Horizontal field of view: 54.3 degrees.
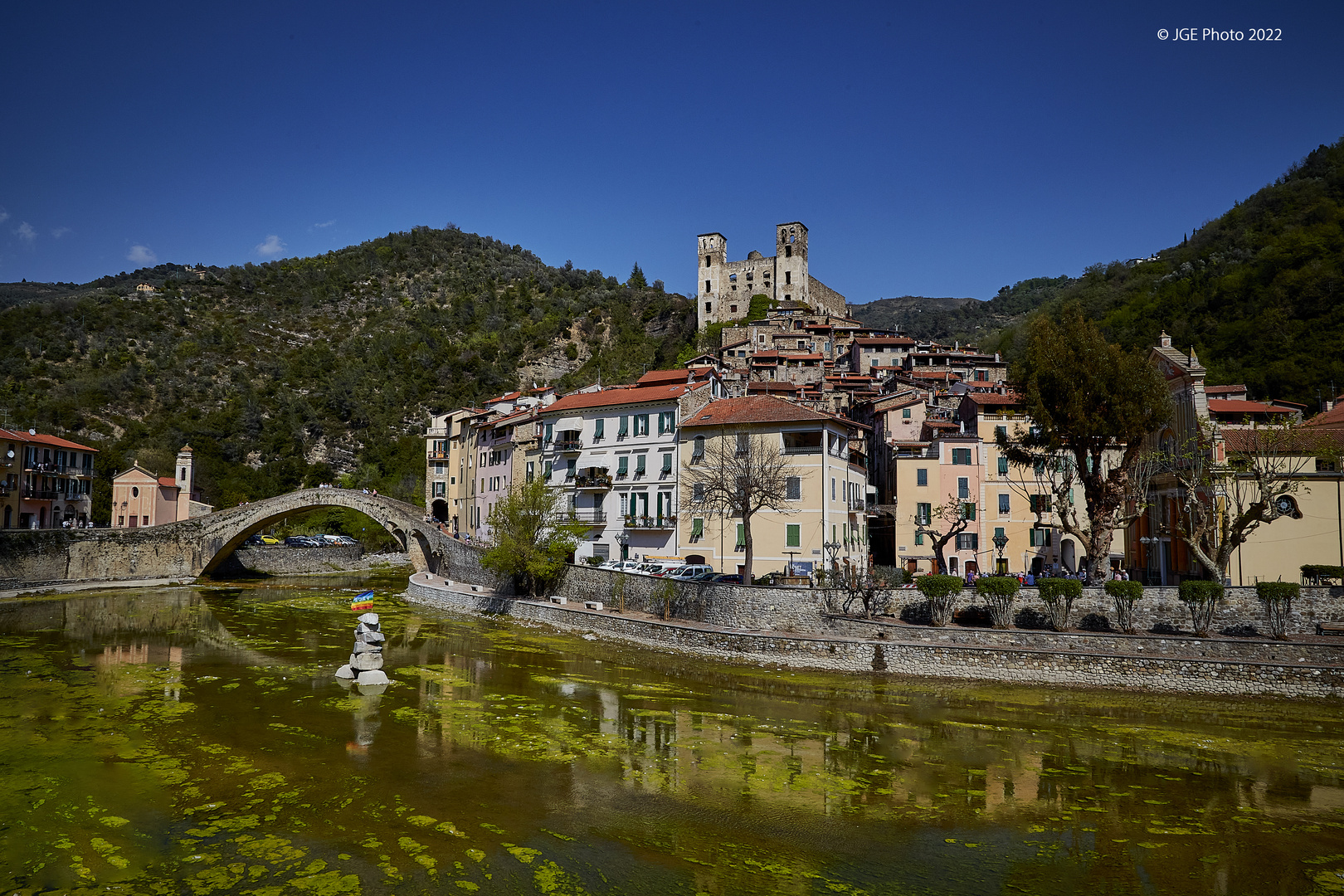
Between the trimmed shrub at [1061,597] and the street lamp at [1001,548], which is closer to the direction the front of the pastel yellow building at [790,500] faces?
the trimmed shrub

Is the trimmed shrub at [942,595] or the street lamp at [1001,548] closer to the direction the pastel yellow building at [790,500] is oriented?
the trimmed shrub

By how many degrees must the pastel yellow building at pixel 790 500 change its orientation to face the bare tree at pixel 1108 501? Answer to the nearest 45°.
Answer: approximately 45° to its left

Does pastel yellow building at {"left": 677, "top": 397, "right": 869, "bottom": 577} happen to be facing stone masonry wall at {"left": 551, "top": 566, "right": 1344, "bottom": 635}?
yes

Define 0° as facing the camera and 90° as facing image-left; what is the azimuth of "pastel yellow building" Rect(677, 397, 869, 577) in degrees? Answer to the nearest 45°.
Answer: approximately 0°

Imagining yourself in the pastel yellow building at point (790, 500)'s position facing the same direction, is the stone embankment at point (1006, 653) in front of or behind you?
in front

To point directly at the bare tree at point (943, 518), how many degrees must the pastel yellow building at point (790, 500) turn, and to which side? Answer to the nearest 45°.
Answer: approximately 135° to its left

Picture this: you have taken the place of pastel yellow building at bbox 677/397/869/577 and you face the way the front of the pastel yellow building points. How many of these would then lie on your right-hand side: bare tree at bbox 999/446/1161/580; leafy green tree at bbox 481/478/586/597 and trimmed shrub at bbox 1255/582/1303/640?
1

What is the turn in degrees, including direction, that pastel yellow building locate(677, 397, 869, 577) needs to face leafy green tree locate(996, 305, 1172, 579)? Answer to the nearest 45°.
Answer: approximately 45° to its left

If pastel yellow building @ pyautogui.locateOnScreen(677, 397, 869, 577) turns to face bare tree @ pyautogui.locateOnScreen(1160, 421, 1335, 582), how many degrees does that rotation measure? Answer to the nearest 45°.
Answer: approximately 45° to its left

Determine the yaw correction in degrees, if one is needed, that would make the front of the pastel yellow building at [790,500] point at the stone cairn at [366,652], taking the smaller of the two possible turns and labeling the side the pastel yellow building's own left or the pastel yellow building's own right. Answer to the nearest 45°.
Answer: approximately 45° to the pastel yellow building's own right

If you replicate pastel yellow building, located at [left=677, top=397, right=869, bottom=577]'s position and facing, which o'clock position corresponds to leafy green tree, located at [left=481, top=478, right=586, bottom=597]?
The leafy green tree is roughly at 3 o'clock from the pastel yellow building.

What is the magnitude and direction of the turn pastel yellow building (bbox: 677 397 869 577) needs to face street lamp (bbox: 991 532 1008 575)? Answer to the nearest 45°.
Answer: approximately 90° to its left
